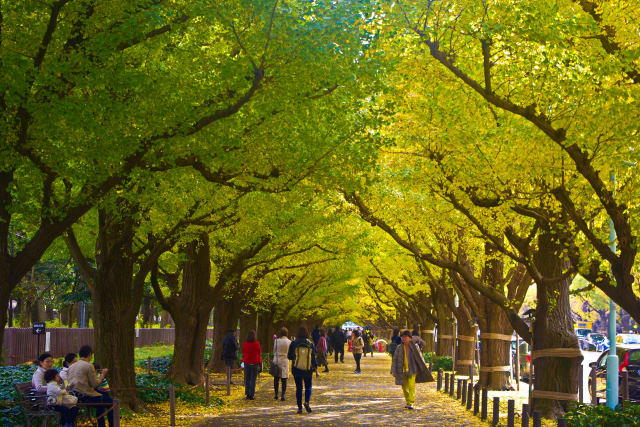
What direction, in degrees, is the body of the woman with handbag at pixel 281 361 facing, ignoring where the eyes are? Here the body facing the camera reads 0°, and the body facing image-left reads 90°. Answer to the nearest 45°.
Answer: approximately 180°

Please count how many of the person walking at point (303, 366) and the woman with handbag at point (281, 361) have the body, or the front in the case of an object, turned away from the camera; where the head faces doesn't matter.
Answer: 2

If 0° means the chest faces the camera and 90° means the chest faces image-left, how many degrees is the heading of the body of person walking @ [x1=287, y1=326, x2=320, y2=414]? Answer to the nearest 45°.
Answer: approximately 180°

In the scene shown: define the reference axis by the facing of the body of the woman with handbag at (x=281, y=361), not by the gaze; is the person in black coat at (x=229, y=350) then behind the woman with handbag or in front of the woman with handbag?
in front

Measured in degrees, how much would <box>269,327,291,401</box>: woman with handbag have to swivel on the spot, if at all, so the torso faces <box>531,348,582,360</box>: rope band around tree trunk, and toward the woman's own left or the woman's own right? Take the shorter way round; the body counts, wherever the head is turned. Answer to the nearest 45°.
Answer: approximately 135° to the woman's own right

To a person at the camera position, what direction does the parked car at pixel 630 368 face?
facing away from the viewer and to the left of the viewer
